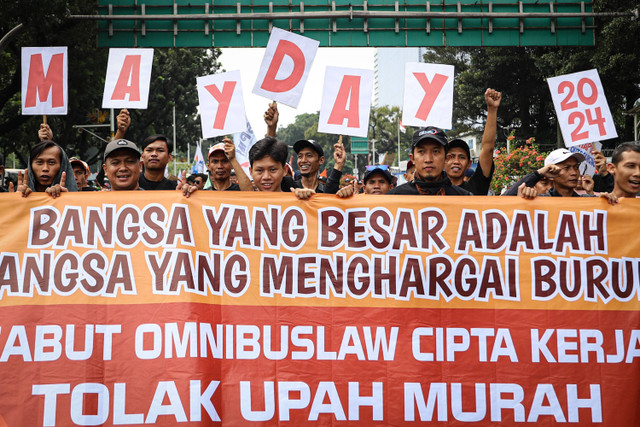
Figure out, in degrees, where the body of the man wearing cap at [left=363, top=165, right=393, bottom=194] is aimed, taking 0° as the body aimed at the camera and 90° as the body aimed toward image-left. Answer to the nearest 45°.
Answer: approximately 0°

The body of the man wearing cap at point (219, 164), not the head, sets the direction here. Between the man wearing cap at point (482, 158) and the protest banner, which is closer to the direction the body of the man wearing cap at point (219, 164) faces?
the protest banner

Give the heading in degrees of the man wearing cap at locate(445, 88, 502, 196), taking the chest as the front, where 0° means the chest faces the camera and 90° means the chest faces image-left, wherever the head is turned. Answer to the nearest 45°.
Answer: approximately 0°

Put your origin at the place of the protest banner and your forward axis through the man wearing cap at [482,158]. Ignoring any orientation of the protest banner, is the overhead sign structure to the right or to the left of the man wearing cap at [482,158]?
left
